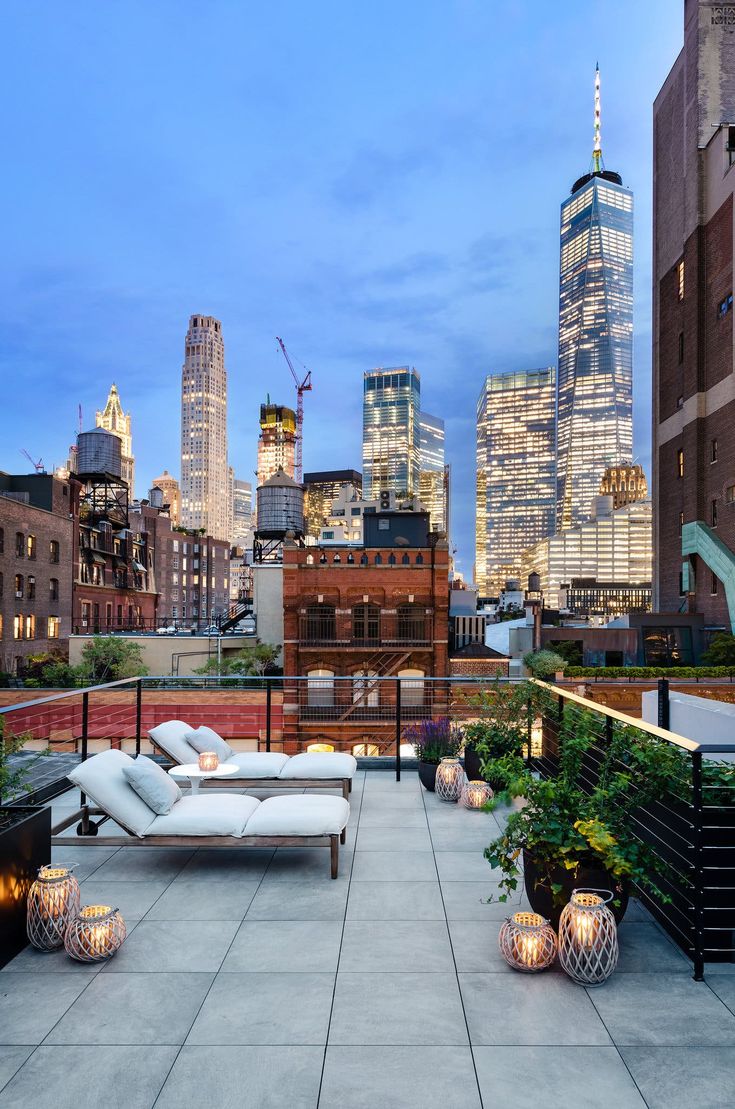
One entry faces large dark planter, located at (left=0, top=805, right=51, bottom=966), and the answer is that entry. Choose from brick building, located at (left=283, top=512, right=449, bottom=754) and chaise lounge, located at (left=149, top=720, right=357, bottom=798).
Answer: the brick building

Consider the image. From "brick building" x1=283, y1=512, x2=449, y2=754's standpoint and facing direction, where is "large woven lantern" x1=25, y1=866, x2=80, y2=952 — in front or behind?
in front

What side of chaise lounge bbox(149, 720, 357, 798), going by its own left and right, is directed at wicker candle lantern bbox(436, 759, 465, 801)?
front

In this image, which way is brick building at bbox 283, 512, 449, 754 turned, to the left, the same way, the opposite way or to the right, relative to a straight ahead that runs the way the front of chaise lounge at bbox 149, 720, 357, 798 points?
to the right

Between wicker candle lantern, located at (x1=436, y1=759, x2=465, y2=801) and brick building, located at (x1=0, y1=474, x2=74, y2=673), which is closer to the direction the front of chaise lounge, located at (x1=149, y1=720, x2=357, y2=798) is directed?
the wicker candle lantern

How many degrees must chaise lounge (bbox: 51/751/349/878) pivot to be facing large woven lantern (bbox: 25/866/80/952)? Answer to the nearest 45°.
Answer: approximately 135° to its right

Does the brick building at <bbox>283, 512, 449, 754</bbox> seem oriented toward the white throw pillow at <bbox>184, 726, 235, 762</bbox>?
yes

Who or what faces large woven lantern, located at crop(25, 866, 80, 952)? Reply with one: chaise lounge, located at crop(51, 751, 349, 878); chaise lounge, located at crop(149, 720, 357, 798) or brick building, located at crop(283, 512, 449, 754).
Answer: the brick building

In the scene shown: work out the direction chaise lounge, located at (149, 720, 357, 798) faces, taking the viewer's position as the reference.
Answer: facing to the right of the viewer

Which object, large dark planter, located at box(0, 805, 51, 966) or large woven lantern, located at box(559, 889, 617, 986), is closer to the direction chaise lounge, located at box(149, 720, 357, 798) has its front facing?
the large woven lantern

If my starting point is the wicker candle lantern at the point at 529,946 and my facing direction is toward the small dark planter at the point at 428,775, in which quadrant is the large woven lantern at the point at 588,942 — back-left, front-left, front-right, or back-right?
back-right

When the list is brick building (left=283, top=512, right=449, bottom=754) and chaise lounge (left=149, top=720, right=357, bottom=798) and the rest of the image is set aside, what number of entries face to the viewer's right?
1

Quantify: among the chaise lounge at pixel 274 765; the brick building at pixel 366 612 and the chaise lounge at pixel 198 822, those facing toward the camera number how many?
1

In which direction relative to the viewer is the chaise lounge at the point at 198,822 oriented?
to the viewer's right

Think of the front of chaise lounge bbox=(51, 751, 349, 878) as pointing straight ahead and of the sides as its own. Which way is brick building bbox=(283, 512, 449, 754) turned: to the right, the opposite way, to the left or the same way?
to the right

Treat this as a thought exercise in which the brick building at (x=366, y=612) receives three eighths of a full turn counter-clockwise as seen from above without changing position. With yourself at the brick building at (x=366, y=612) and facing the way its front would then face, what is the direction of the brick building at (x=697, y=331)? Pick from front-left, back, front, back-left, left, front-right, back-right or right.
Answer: front-right
